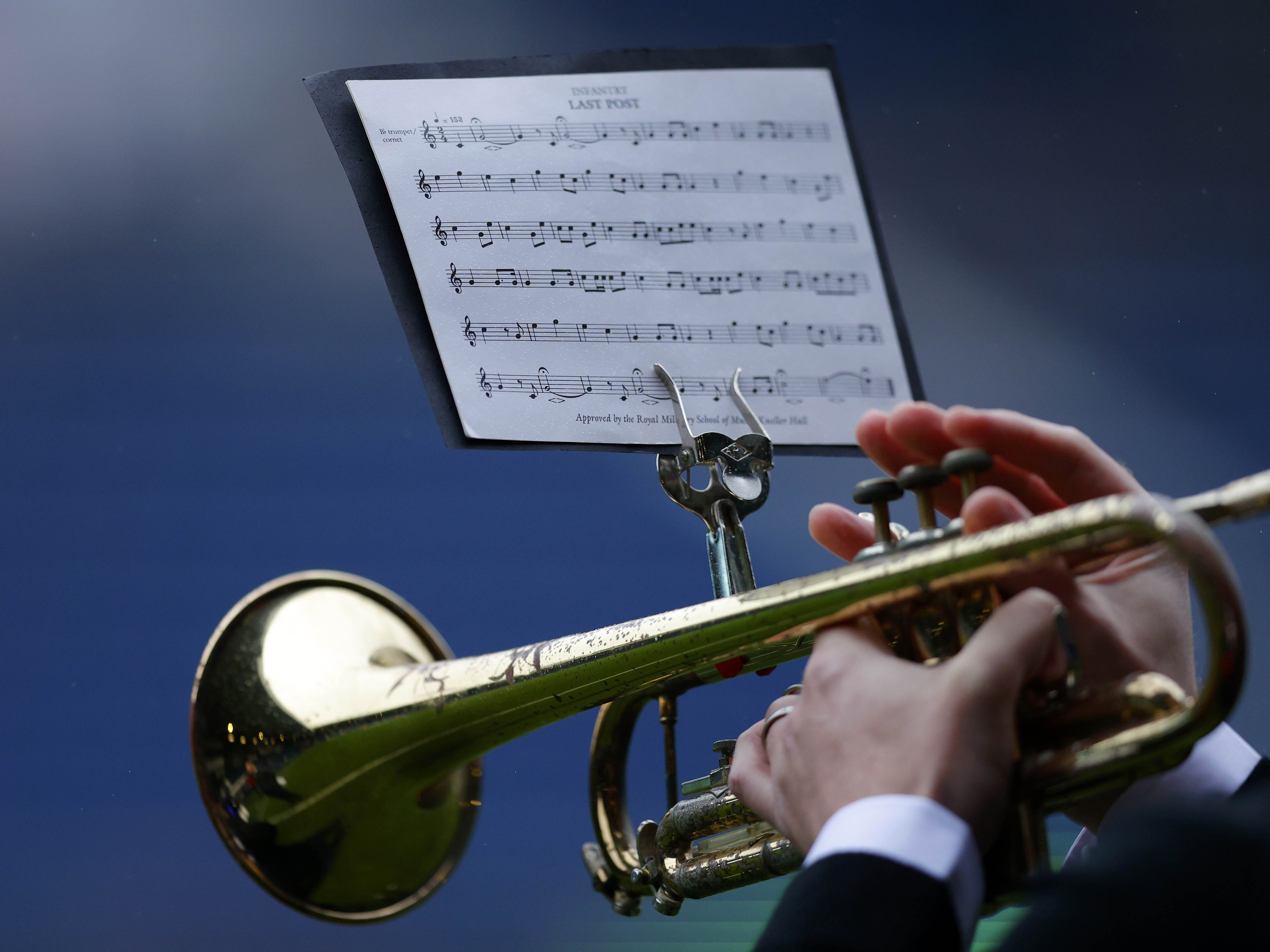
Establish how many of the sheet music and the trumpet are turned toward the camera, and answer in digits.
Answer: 1

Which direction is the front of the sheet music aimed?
toward the camera
